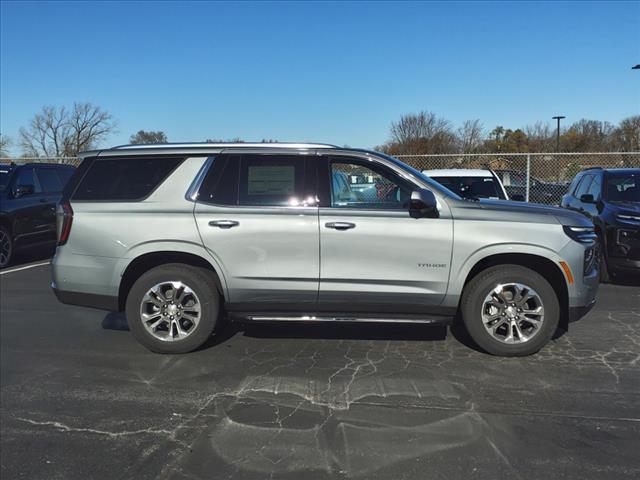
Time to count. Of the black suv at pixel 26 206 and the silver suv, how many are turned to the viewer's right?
1

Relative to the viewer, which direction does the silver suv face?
to the viewer's right

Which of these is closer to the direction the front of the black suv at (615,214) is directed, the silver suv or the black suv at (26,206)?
the silver suv

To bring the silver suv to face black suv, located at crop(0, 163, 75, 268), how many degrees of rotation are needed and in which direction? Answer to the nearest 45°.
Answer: approximately 135° to its left

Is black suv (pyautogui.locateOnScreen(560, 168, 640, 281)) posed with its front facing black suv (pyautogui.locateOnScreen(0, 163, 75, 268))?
no

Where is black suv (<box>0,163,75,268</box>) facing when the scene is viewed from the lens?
facing the viewer and to the left of the viewer

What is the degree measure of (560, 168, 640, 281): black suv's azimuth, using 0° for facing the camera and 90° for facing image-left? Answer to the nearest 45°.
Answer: approximately 315°

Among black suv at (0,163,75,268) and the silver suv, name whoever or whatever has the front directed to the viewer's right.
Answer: the silver suv

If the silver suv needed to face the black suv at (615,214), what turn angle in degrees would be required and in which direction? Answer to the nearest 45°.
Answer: approximately 45° to its left

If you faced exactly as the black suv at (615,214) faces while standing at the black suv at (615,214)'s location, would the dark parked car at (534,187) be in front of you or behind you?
behind
